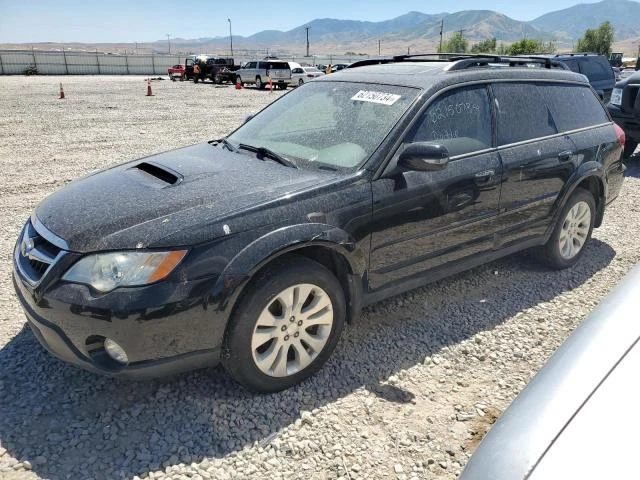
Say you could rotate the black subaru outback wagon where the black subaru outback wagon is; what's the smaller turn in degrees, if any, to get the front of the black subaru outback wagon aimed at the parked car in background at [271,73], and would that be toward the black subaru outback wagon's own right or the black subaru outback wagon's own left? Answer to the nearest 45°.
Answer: approximately 135° to the black subaru outback wagon's own right

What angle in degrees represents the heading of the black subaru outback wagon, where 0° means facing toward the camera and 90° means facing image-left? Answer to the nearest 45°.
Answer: approximately 45°

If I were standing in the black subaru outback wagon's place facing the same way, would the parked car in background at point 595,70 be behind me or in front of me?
behind

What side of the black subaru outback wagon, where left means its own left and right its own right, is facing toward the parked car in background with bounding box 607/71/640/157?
back
